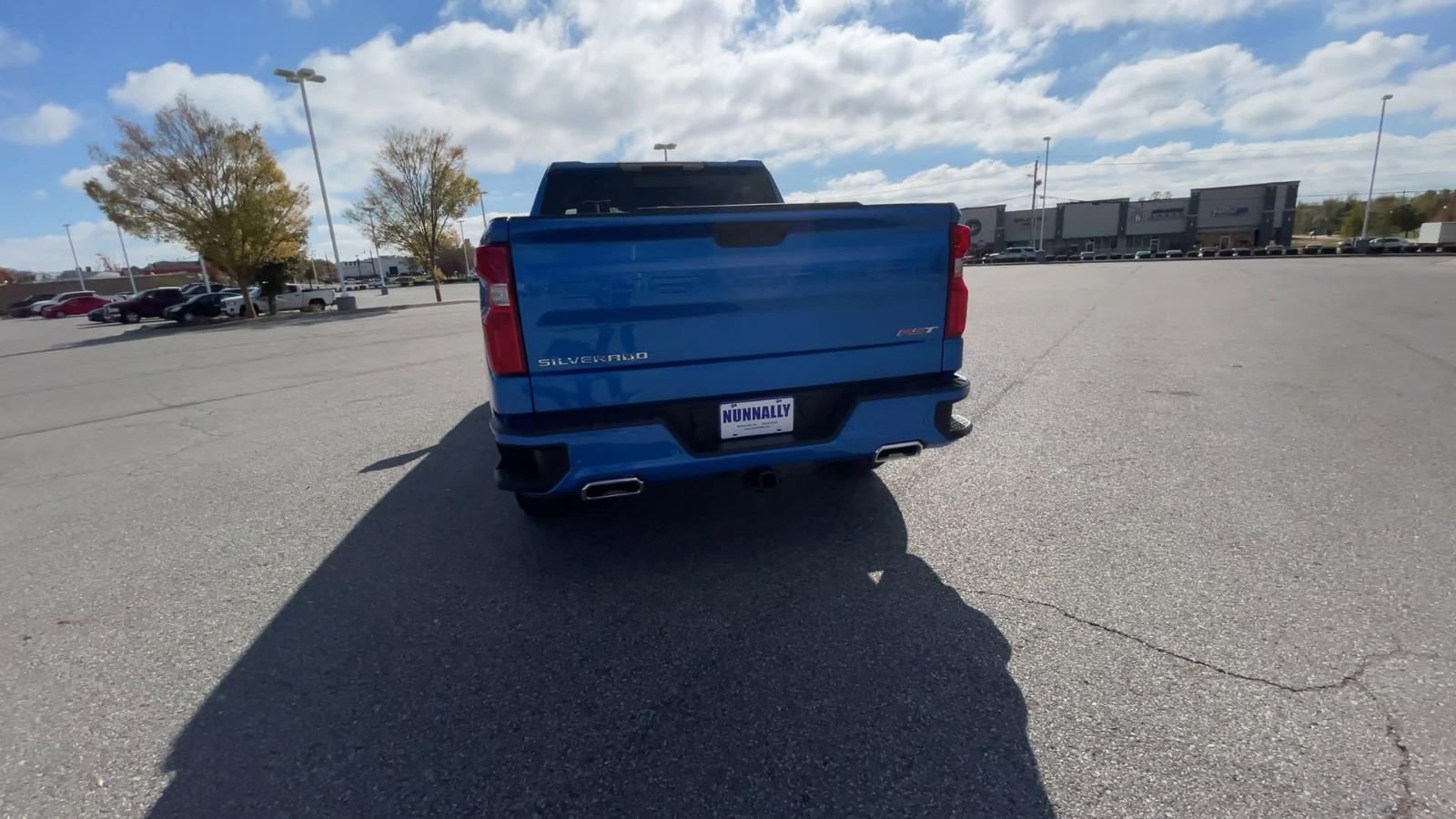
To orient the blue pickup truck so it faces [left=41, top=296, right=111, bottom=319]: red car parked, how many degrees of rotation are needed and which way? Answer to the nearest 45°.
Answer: approximately 45° to its left

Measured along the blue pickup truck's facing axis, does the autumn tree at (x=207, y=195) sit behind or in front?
in front

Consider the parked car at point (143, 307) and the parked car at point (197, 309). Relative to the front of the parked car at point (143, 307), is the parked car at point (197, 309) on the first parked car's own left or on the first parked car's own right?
on the first parked car's own left

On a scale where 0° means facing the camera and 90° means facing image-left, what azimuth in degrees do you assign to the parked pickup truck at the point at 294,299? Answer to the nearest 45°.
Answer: approximately 45°

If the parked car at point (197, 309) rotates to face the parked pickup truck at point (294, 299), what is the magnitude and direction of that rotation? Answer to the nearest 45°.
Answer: approximately 180°

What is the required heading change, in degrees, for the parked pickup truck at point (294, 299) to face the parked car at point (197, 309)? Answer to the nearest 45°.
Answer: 0° — it already faces it

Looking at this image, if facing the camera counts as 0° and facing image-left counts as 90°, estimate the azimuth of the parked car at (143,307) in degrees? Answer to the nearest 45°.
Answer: approximately 45°

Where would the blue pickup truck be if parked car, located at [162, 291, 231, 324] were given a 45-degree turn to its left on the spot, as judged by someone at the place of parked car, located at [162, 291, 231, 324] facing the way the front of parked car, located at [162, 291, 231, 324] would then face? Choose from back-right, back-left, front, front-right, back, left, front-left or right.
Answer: front

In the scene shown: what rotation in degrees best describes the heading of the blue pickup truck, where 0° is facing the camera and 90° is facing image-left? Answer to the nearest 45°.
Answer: approximately 180°

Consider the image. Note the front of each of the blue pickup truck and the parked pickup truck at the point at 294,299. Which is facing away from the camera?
the blue pickup truck
